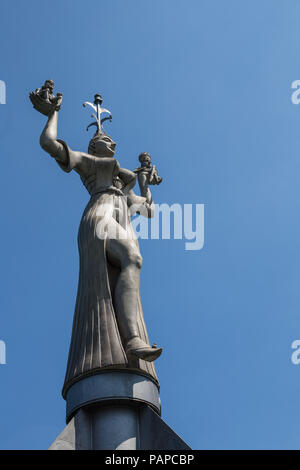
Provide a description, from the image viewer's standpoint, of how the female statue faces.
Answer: facing the viewer and to the right of the viewer
